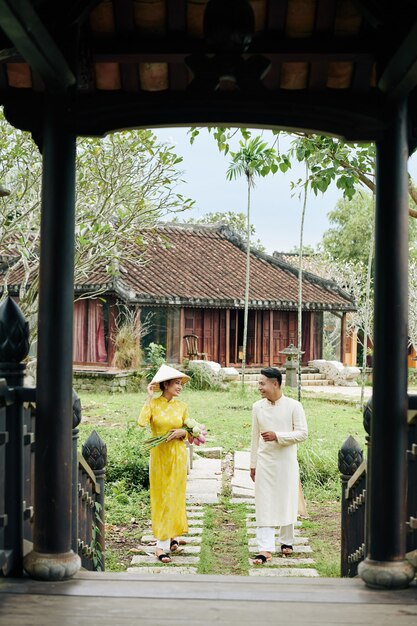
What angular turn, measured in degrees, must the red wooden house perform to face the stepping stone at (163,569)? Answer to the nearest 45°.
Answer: approximately 45° to its right

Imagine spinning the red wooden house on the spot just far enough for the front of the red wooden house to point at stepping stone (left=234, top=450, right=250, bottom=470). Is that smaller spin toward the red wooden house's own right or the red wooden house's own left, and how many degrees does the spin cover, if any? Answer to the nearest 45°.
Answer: approximately 45° to the red wooden house's own right

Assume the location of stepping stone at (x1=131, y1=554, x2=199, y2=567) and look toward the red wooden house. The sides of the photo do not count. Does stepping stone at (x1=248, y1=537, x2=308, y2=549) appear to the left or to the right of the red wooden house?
right

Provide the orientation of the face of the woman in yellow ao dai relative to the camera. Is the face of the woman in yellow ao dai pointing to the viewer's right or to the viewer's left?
to the viewer's right

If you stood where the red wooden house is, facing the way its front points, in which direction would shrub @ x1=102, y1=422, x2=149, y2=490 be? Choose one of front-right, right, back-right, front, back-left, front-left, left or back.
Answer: front-right

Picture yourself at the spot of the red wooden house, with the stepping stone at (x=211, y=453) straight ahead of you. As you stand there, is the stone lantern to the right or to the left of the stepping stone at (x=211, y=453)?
left

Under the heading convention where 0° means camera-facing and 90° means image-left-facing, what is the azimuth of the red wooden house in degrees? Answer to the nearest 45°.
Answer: approximately 315°

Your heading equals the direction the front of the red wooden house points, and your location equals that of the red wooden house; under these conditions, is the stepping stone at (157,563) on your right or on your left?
on your right

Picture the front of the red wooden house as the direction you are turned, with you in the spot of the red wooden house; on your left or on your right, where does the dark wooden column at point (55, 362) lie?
on your right

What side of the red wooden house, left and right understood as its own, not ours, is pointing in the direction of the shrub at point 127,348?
right

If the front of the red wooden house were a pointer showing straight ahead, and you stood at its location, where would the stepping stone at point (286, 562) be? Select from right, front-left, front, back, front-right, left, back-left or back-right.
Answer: front-right
